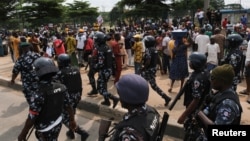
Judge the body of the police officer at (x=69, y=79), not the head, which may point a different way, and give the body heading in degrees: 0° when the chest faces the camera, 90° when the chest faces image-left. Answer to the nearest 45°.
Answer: approximately 135°

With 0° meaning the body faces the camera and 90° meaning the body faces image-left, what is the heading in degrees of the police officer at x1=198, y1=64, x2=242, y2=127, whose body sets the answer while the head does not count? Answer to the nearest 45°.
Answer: approximately 90°

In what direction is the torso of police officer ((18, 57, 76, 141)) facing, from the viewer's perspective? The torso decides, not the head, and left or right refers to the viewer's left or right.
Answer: facing away from the viewer and to the left of the viewer

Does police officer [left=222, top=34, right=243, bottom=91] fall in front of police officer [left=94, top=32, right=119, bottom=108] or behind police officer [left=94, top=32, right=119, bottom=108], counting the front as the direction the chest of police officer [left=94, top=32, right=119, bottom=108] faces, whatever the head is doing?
behind

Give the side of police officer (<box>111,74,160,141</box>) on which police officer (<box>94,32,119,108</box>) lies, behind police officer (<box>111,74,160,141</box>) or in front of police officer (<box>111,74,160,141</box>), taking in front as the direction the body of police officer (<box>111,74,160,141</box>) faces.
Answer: in front

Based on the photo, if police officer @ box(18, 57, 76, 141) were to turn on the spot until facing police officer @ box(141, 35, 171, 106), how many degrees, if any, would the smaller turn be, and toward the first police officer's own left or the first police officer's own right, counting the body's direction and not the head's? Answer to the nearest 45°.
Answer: approximately 90° to the first police officer's own right

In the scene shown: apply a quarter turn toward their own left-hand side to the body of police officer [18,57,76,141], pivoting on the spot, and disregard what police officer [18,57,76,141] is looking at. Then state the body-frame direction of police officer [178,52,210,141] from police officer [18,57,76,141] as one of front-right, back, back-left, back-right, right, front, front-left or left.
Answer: back-left

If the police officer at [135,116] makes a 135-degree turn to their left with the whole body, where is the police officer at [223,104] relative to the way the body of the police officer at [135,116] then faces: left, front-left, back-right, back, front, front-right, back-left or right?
back-left

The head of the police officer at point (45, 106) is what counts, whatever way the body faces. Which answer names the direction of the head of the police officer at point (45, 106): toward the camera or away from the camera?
away from the camera

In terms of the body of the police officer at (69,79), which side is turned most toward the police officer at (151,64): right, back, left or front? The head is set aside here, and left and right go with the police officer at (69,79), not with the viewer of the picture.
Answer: right

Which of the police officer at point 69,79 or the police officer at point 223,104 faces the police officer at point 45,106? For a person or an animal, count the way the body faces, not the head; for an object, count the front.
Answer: the police officer at point 223,104
